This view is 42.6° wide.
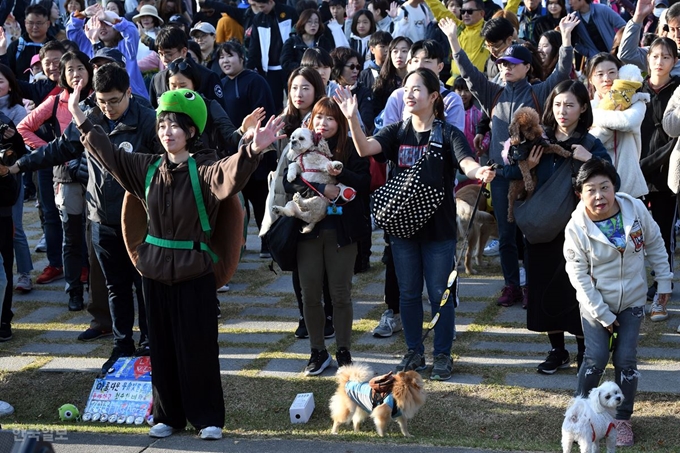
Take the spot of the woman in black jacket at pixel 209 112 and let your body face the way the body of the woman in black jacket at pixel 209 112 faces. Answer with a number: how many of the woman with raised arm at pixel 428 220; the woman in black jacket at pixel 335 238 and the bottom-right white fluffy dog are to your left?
3

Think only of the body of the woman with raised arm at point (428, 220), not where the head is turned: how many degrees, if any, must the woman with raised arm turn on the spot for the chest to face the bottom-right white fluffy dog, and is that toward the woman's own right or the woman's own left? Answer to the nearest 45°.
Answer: approximately 90° to the woman's own left

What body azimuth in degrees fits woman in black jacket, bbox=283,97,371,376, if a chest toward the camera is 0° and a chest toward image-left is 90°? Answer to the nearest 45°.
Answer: approximately 0°
